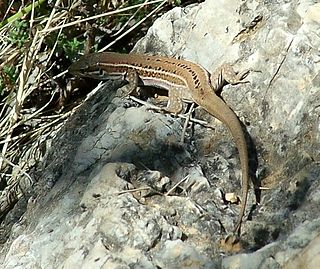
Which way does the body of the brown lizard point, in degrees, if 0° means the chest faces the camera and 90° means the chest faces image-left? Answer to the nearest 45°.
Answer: approximately 90°

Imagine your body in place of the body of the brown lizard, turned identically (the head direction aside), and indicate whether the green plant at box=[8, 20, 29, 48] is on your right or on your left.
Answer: on your right

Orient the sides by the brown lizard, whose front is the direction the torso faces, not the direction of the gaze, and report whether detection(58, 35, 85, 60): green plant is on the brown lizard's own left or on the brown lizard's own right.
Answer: on the brown lizard's own right

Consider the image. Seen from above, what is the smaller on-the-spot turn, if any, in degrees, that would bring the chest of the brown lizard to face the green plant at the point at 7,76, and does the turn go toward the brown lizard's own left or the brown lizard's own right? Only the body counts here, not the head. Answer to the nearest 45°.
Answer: approximately 45° to the brown lizard's own right
